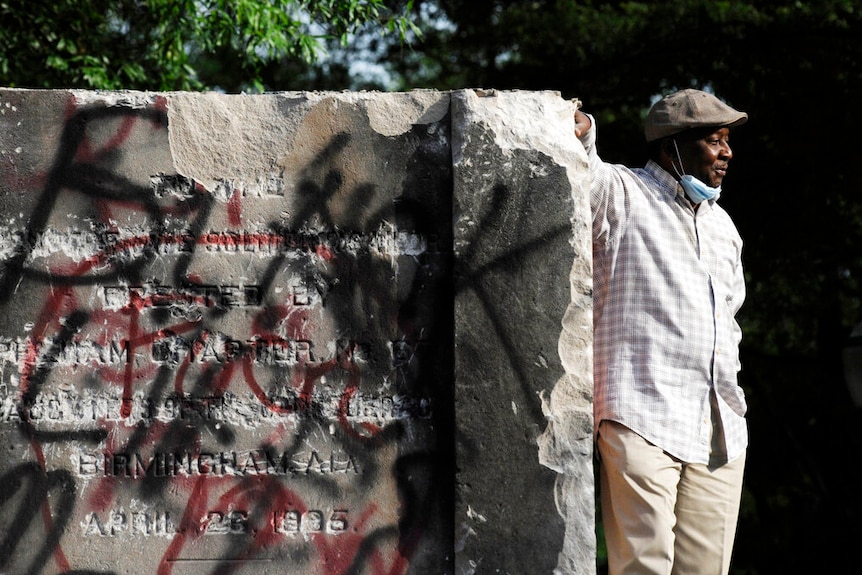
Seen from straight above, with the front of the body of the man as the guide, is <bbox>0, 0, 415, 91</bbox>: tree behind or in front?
behind

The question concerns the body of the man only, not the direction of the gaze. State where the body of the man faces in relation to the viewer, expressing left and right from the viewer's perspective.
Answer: facing the viewer and to the right of the viewer

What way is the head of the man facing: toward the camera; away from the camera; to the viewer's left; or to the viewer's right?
to the viewer's right
